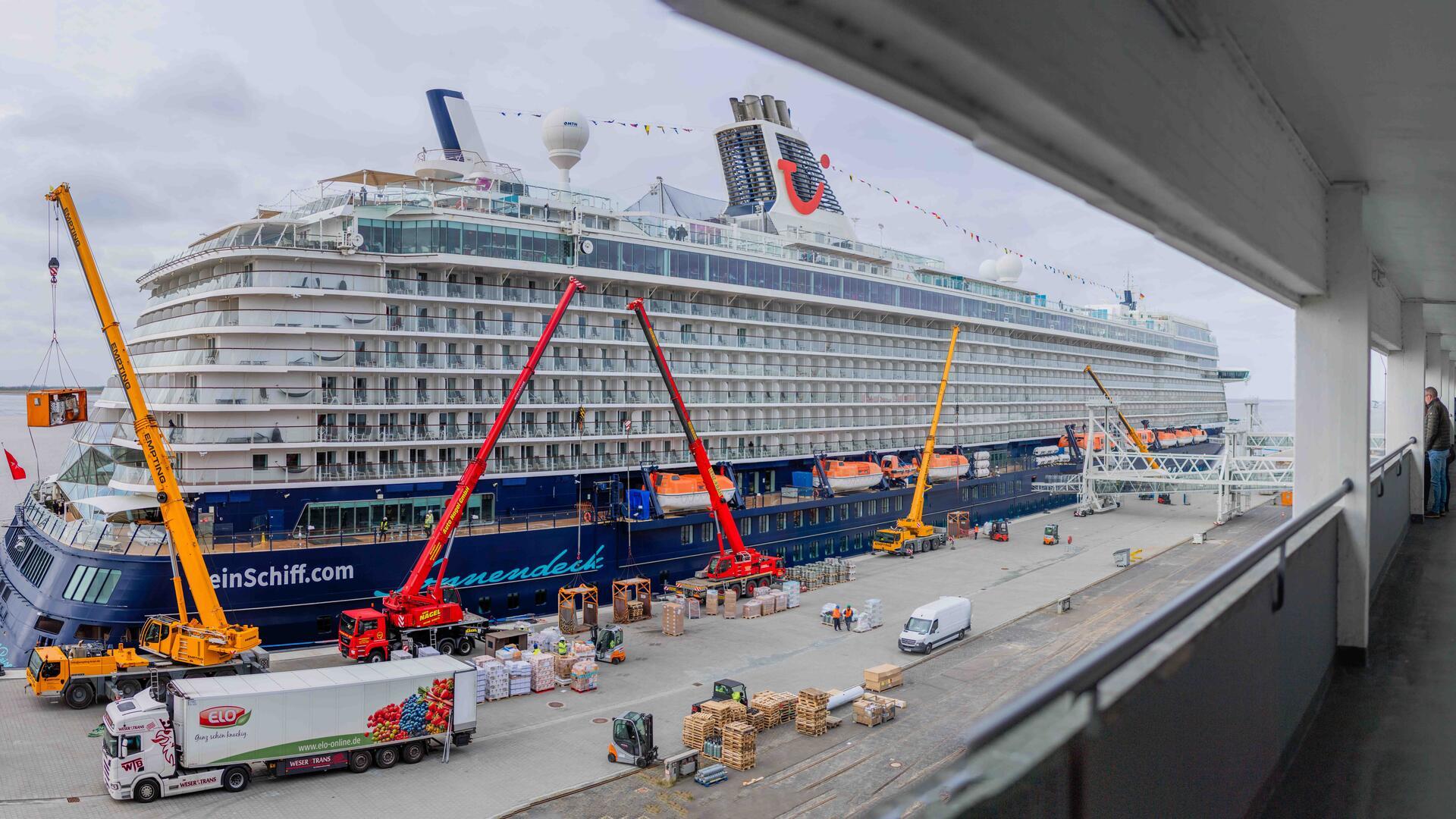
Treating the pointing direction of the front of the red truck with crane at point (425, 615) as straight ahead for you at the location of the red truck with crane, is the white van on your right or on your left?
on your left

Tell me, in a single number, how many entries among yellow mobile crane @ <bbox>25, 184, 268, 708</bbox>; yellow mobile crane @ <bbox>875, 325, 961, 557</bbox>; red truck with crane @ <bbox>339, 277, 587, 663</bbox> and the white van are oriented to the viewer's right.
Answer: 0

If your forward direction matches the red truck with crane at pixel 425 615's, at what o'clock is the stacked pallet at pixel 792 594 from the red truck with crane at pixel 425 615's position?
The stacked pallet is roughly at 7 o'clock from the red truck with crane.

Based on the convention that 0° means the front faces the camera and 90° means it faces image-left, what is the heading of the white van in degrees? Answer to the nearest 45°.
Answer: approximately 45°

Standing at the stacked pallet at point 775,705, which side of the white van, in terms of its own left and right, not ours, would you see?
front

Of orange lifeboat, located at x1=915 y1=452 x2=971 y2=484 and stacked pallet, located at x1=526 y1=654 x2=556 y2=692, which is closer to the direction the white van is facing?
the stacked pallet

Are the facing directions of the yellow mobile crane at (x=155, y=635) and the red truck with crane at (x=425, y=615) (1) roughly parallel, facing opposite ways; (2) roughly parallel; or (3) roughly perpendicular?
roughly parallel

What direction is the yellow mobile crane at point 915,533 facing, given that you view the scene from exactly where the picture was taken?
facing the viewer and to the left of the viewer

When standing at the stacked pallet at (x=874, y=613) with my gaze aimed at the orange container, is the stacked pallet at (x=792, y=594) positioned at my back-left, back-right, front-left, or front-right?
front-right

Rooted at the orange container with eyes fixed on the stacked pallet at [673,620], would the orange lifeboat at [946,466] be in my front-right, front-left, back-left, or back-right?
front-left

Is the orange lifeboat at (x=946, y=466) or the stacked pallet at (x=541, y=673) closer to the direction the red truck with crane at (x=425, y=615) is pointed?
the stacked pallet

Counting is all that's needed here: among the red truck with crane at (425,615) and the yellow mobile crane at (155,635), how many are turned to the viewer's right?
0
